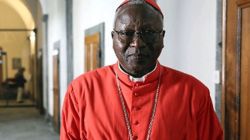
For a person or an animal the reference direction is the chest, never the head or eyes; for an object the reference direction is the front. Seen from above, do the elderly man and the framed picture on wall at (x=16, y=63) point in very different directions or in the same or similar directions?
same or similar directions

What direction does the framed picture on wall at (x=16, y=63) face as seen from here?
toward the camera

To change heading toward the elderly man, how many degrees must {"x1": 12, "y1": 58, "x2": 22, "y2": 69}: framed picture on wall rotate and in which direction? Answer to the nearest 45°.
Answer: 0° — it already faces them

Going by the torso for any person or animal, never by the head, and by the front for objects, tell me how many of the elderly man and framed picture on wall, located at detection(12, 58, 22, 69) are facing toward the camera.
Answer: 2

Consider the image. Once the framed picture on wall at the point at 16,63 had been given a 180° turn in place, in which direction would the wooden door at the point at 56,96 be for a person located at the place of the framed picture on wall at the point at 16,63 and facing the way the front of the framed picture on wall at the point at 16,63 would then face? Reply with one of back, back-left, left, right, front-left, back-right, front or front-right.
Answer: back

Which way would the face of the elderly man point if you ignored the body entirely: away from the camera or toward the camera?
toward the camera

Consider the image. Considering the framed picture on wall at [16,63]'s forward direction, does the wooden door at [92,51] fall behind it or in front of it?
in front
